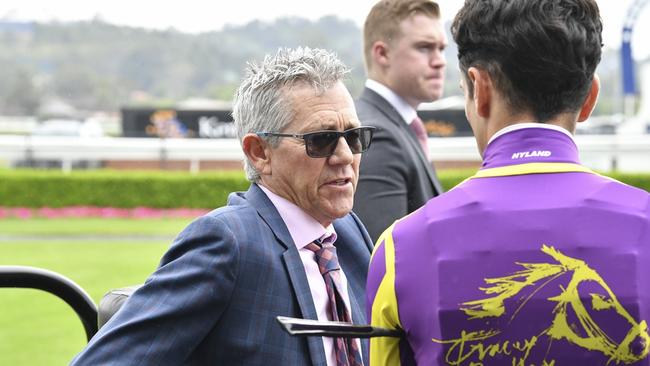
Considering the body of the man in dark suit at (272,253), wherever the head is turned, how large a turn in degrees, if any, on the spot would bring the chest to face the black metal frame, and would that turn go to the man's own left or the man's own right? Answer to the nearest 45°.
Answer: approximately 180°

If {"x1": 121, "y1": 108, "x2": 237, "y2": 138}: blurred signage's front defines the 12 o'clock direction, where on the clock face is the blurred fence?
The blurred fence is roughly at 12 o'clock from the blurred signage.

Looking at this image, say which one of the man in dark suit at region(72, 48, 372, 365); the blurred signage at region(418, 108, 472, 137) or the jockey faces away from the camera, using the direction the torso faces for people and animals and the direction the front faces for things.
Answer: the jockey

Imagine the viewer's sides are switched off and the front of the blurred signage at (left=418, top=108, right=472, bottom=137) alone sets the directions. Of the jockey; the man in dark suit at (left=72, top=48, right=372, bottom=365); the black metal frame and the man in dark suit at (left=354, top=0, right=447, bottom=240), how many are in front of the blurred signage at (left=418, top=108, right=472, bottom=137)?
4

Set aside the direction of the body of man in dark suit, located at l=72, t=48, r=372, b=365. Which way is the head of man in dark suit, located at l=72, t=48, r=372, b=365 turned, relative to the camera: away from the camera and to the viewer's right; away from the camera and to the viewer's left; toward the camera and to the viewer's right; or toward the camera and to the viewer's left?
toward the camera and to the viewer's right

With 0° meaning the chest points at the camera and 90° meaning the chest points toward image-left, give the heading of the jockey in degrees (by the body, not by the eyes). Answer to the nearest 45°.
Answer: approximately 180°

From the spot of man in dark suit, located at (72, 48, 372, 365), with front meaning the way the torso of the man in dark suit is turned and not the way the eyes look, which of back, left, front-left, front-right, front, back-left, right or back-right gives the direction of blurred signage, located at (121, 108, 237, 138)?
back-left

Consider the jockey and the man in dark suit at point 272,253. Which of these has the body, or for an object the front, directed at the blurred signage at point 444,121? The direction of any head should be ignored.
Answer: the jockey

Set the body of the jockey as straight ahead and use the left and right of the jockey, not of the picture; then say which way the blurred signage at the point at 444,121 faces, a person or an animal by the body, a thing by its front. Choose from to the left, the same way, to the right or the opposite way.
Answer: the opposite way

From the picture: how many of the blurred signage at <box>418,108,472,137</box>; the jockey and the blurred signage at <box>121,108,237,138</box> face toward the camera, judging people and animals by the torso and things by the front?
2
